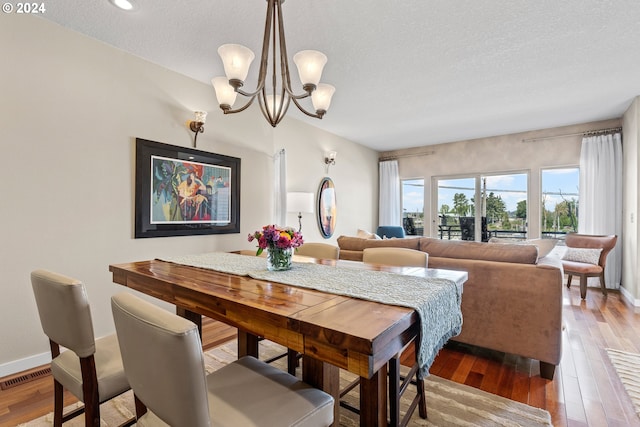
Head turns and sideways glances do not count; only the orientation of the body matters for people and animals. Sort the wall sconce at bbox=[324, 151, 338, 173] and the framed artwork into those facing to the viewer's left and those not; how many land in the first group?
0

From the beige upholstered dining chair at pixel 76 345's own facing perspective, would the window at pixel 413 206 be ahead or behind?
ahead

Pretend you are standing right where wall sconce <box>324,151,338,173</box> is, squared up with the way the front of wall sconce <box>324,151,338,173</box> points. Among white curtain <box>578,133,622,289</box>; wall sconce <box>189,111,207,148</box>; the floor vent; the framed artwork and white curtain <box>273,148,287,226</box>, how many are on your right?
4

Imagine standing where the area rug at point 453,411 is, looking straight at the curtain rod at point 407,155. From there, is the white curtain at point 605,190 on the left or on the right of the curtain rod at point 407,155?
right

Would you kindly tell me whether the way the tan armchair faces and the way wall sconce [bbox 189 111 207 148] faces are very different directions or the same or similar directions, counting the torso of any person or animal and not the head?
very different directions

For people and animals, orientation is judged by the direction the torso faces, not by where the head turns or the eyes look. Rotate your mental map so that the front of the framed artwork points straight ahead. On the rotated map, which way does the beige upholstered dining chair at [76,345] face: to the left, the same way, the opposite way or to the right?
to the left

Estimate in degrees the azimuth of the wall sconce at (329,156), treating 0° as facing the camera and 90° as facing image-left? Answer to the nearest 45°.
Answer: approximately 315°

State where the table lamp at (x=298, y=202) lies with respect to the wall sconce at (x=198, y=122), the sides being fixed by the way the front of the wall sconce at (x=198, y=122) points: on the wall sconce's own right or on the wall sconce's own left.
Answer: on the wall sconce's own left

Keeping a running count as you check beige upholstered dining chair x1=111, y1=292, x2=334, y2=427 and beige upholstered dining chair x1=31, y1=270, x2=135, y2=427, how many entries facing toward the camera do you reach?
0

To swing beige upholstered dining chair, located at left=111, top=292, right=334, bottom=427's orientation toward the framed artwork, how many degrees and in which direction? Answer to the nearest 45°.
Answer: approximately 45° to its left

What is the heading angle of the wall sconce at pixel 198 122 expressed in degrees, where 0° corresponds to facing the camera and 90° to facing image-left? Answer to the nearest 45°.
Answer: approximately 315°

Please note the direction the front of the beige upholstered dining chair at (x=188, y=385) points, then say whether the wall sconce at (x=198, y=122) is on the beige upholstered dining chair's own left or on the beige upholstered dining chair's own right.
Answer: on the beige upholstered dining chair's own left

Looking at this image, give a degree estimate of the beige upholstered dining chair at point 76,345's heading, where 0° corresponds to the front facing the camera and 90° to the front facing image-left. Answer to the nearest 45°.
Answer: approximately 225°

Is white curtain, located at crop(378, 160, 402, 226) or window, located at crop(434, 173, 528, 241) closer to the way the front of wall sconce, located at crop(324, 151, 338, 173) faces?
the window

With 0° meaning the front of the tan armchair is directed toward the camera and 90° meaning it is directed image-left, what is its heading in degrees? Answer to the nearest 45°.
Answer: approximately 45°

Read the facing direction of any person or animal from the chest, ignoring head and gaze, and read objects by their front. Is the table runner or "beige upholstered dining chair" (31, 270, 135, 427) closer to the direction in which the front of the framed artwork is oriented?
the table runner
